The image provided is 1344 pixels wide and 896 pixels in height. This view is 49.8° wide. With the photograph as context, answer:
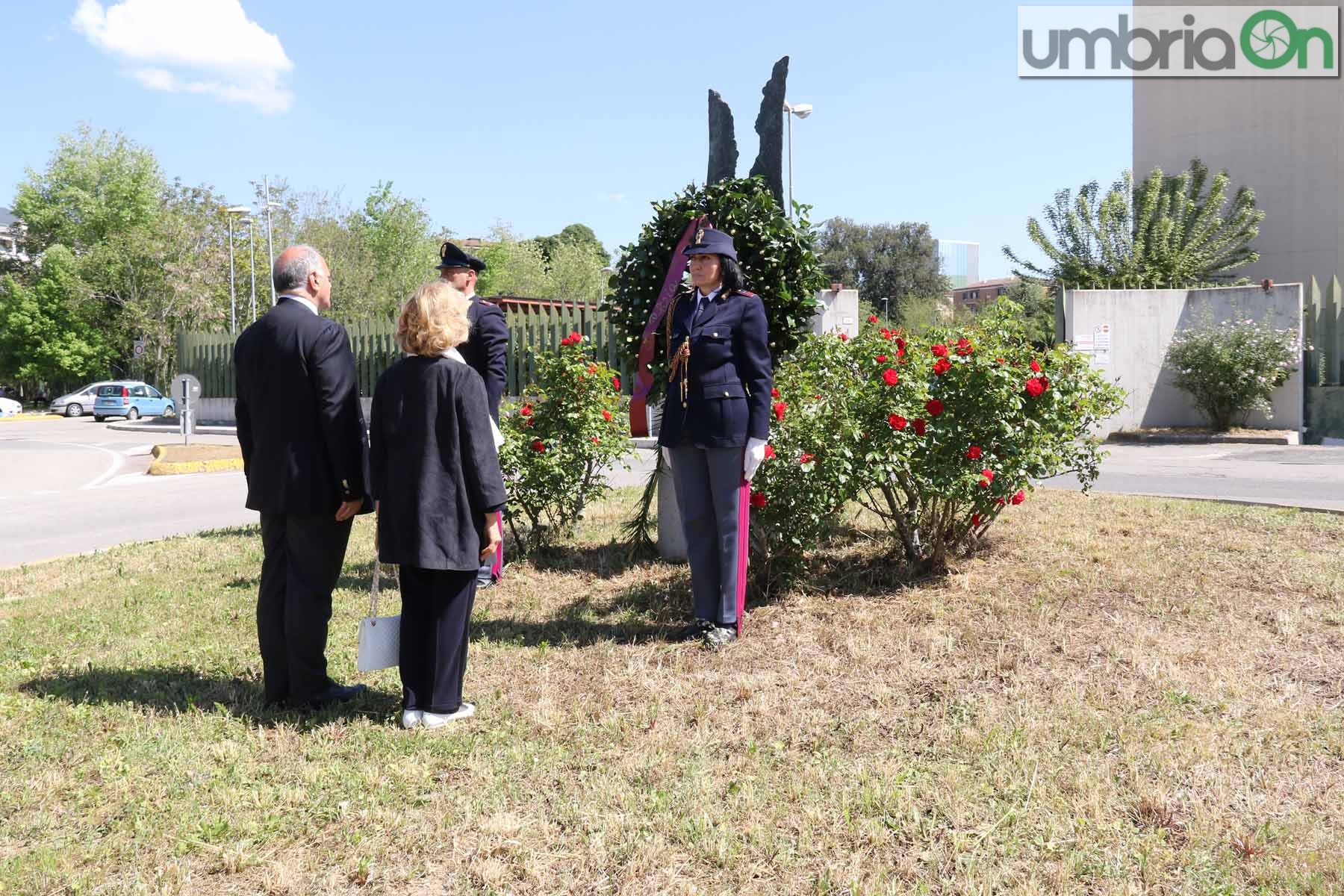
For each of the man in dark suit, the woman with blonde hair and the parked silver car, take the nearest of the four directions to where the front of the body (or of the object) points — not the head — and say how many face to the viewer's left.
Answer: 1

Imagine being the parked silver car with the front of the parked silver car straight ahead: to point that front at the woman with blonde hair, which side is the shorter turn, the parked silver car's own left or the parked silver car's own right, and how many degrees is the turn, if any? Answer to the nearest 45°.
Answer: approximately 90° to the parked silver car's own left

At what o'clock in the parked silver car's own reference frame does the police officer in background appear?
The police officer in background is roughly at 9 o'clock from the parked silver car.

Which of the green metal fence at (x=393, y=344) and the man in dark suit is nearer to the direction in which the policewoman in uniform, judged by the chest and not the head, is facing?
the man in dark suit

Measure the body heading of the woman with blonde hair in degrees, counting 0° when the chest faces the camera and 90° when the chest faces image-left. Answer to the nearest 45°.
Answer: approximately 225°

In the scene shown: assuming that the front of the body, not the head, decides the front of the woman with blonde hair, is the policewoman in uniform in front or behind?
in front

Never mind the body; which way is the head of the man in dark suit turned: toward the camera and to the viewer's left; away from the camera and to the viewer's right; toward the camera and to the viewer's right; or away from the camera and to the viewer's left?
away from the camera and to the viewer's right

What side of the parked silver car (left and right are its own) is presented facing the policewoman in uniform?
left

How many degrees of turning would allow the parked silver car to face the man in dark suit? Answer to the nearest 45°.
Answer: approximately 90° to its left

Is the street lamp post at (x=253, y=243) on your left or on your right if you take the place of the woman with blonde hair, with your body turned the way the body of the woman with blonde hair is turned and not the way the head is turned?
on your left

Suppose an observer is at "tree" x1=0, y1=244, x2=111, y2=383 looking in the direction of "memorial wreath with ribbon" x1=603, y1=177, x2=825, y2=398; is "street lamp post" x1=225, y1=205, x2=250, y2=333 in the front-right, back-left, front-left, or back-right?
front-left

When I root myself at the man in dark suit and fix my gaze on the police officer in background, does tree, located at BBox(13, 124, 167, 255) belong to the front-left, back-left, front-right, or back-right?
front-left

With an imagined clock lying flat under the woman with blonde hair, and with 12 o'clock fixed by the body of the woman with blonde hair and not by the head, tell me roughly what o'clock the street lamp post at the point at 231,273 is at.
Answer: The street lamp post is roughly at 10 o'clock from the woman with blonde hair.

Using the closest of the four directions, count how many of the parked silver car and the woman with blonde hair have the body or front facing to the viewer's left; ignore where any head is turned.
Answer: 1

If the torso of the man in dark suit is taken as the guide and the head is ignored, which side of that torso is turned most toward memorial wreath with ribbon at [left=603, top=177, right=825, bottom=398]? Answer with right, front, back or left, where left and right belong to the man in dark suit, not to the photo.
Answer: front

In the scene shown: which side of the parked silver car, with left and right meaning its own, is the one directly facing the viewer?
left

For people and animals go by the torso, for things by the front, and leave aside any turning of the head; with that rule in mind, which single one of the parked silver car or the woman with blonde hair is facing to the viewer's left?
the parked silver car

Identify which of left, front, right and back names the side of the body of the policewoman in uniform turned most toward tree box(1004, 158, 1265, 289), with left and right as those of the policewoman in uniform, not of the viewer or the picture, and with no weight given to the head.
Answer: back

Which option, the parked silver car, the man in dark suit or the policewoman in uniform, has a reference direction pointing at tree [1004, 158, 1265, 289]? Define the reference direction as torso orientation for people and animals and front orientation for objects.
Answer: the man in dark suit
